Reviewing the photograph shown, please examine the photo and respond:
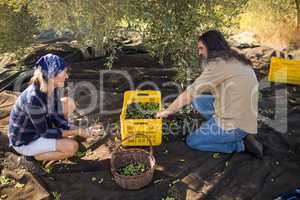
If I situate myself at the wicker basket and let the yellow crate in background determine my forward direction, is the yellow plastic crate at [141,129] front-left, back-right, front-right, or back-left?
front-left

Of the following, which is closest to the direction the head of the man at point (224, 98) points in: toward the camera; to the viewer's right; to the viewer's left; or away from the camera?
to the viewer's left

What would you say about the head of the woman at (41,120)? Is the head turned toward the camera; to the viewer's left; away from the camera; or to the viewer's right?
to the viewer's right

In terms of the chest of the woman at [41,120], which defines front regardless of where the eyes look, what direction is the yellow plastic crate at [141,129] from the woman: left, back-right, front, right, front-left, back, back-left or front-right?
front

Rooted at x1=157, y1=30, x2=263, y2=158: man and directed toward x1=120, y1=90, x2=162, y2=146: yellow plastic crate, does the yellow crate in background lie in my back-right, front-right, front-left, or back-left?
back-right

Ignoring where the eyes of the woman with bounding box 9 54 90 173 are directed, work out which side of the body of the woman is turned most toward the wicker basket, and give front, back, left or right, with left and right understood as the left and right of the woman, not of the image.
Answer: front

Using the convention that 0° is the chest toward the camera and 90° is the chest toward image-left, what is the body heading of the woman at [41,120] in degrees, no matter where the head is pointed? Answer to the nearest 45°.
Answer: approximately 270°

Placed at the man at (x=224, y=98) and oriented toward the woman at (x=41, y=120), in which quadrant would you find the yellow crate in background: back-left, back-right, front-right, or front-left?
back-right

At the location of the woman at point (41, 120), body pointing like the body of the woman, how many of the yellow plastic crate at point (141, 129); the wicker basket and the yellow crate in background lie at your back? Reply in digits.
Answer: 0

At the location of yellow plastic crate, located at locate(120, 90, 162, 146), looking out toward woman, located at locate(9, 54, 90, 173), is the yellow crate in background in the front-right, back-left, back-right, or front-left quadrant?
back-right

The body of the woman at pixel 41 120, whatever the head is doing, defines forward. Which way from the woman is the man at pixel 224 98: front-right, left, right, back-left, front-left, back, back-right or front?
front

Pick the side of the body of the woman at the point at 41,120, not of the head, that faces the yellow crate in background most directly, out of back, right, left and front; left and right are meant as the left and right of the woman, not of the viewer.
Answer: front
